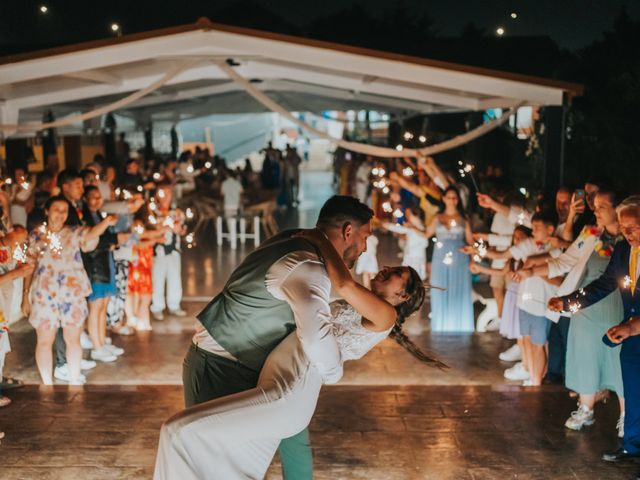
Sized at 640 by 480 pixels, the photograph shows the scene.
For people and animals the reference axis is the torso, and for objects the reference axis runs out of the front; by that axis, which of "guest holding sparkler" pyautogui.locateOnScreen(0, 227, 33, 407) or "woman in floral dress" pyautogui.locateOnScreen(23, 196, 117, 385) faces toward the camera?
the woman in floral dress

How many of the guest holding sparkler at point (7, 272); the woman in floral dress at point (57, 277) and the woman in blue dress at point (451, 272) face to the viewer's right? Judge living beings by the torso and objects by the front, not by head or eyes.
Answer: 1

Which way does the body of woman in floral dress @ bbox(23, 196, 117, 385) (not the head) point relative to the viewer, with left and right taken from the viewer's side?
facing the viewer

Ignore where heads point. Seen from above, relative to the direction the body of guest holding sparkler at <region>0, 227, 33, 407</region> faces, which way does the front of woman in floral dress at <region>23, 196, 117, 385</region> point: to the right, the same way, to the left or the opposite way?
to the right

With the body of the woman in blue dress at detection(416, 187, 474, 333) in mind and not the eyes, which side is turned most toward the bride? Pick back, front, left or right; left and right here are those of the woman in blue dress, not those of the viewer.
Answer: front

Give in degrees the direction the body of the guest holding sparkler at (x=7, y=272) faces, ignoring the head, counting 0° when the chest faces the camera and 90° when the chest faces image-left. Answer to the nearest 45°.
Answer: approximately 270°

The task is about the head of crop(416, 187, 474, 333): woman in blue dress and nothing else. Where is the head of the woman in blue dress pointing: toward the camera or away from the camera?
toward the camera

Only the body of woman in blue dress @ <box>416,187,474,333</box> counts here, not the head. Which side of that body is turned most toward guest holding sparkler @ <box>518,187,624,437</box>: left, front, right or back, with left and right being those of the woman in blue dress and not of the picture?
front

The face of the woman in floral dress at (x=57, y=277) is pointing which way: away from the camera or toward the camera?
toward the camera

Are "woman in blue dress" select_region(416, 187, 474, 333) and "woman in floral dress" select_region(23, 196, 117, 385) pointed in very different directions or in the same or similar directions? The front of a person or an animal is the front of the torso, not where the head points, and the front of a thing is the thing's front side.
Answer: same or similar directions

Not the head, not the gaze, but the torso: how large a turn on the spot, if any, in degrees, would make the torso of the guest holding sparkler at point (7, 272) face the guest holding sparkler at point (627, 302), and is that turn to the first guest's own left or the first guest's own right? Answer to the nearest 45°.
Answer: approximately 45° to the first guest's own right

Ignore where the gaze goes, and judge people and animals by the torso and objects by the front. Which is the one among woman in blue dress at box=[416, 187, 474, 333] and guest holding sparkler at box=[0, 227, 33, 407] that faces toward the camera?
the woman in blue dress

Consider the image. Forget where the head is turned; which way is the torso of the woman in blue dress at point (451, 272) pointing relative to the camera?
toward the camera

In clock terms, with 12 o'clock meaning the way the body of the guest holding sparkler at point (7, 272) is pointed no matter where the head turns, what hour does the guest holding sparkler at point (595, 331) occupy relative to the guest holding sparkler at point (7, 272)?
the guest holding sparkler at point (595, 331) is roughly at 1 o'clock from the guest holding sparkler at point (7, 272).

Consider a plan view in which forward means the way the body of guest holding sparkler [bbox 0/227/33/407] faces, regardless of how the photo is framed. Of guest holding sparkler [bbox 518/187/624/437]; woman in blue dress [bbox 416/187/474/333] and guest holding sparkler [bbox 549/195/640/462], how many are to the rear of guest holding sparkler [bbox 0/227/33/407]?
0

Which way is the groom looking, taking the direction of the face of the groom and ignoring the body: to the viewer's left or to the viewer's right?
to the viewer's right
